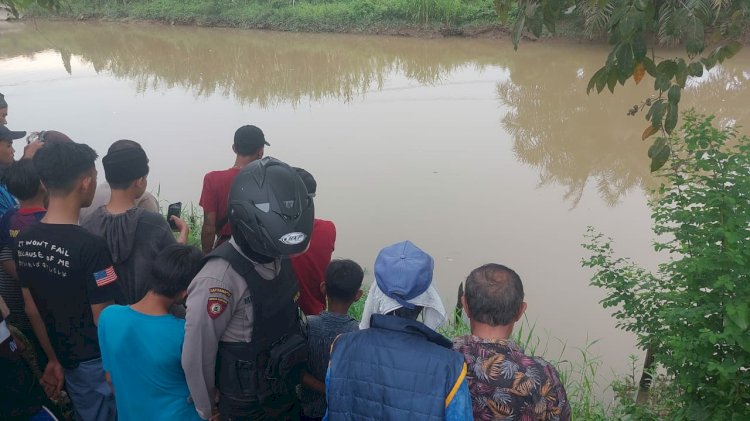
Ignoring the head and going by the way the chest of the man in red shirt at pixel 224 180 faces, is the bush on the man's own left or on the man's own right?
on the man's own right

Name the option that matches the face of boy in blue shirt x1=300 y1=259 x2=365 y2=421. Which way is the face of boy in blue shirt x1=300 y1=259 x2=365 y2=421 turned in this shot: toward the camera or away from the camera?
away from the camera

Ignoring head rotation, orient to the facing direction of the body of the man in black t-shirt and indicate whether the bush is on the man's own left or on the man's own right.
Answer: on the man's own right

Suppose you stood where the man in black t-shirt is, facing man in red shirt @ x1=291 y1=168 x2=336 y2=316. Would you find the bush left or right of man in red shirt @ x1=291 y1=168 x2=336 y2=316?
right

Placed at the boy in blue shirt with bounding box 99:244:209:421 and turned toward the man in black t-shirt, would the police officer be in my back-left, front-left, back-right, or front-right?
back-right

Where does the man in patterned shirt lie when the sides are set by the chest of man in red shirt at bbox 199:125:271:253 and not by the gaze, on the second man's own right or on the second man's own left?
on the second man's own right

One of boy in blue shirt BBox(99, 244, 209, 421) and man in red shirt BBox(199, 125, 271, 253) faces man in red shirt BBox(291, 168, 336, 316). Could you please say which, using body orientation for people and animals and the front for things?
the boy in blue shirt

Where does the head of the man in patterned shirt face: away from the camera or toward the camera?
away from the camera

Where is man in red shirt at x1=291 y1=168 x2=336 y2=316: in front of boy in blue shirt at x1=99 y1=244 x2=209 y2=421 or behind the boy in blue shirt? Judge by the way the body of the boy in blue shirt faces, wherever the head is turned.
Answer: in front

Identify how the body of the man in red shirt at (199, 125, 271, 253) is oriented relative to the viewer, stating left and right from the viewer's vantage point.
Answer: facing away from the viewer and to the right of the viewer

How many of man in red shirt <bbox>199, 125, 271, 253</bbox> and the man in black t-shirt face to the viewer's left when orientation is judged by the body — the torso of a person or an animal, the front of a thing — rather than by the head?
0

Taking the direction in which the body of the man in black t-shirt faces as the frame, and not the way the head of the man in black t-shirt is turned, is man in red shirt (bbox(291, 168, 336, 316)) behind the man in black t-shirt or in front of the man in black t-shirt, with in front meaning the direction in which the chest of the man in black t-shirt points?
in front

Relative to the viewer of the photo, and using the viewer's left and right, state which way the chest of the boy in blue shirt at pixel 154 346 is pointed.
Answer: facing away from the viewer and to the right of the viewer

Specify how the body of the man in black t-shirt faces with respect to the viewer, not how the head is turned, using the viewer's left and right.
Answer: facing away from the viewer and to the right of the viewer
